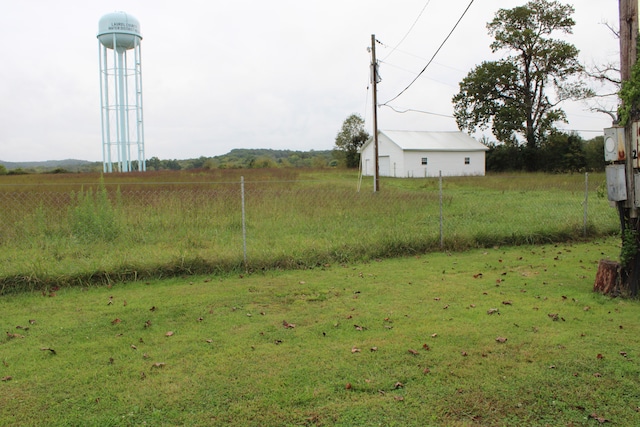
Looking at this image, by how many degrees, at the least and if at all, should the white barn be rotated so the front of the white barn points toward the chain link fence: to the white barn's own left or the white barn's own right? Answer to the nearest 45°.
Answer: approximately 45° to the white barn's own left

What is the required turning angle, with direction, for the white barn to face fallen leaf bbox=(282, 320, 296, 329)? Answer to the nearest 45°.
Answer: approximately 45° to its left

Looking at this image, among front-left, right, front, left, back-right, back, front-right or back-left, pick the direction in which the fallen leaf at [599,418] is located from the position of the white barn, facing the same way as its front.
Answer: front-left

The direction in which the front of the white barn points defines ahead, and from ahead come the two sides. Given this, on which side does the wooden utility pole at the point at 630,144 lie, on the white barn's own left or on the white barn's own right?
on the white barn's own left

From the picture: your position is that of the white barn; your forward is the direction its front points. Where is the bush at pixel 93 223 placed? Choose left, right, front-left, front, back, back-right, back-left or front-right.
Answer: front-left

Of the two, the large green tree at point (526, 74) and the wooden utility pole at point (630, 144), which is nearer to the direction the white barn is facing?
the wooden utility pole

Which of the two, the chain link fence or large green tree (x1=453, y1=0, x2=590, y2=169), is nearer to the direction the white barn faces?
the chain link fence

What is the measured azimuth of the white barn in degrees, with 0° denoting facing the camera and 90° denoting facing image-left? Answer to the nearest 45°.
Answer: approximately 45°
